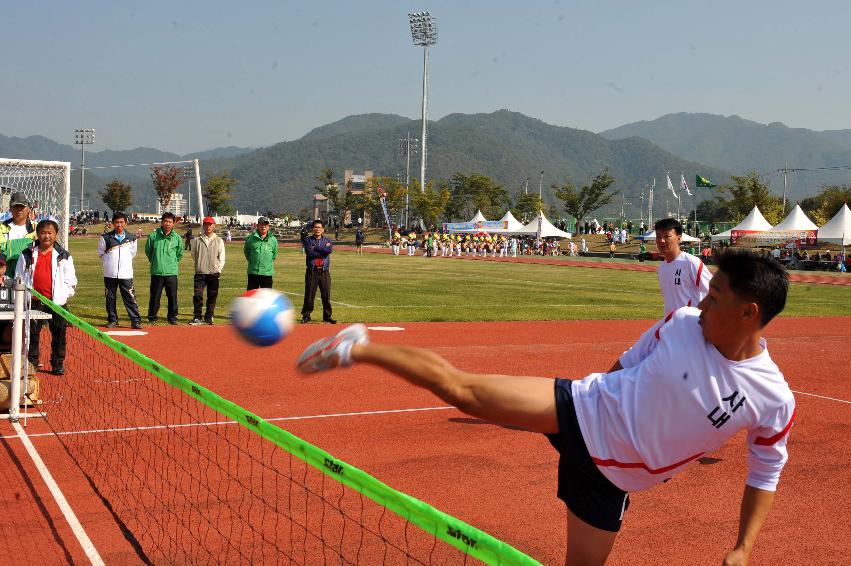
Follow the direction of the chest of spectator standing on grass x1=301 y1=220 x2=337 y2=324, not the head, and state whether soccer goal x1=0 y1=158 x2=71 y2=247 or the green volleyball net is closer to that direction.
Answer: the green volleyball net

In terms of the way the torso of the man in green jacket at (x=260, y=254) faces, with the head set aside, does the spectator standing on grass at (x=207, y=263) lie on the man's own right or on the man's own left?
on the man's own right

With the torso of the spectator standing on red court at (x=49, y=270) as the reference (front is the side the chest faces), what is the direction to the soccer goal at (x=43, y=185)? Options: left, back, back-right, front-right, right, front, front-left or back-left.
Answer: back

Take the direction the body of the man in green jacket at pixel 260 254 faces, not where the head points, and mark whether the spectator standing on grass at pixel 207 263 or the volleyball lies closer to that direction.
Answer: the volleyball

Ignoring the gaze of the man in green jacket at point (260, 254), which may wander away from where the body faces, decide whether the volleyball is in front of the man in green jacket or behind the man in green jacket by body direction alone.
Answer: in front

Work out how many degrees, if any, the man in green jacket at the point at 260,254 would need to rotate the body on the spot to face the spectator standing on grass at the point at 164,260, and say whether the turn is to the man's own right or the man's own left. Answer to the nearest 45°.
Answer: approximately 90° to the man's own right

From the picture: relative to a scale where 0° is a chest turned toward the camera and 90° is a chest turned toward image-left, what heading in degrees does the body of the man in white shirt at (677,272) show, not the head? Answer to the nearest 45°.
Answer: approximately 45°

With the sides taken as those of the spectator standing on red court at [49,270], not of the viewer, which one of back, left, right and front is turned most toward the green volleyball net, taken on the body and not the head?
front

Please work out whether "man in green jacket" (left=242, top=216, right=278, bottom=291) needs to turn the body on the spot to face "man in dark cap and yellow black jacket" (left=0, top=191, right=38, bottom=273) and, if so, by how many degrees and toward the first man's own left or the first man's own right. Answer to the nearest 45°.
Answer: approximately 45° to the first man's own right
